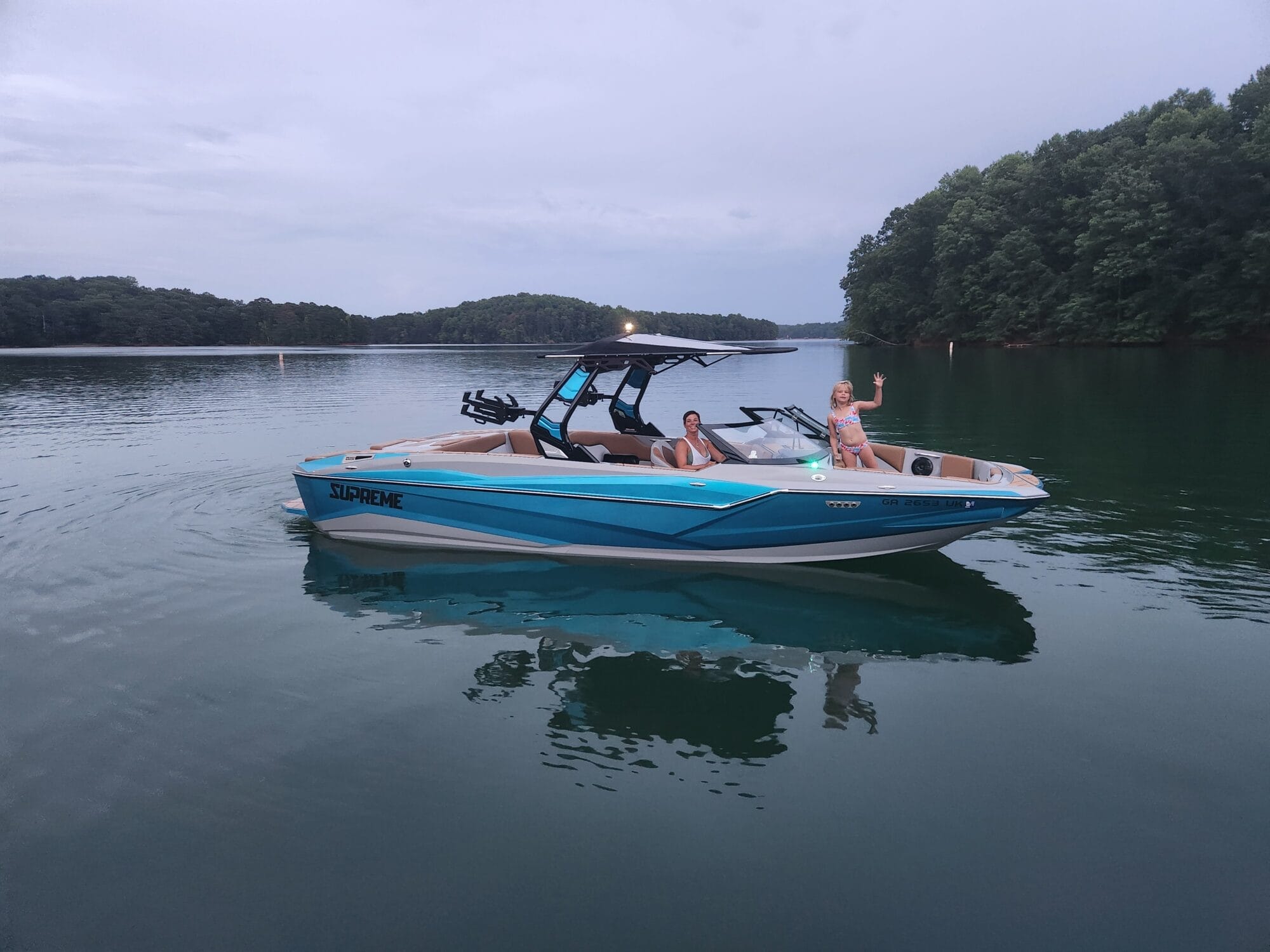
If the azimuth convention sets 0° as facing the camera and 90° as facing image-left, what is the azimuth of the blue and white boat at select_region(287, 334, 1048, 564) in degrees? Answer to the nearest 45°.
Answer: approximately 270°
